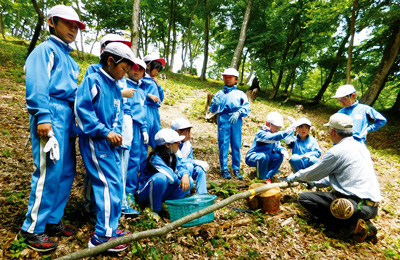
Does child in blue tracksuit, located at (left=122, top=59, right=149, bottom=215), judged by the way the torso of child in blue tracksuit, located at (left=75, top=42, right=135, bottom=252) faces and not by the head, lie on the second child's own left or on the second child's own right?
on the second child's own left

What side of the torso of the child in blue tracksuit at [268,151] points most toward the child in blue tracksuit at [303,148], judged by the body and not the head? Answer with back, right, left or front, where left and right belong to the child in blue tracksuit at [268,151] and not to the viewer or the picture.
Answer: left

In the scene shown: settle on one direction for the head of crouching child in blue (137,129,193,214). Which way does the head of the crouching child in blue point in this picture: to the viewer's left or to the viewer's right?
to the viewer's right

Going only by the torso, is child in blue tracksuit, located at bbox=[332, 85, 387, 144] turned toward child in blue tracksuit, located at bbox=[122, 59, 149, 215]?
yes

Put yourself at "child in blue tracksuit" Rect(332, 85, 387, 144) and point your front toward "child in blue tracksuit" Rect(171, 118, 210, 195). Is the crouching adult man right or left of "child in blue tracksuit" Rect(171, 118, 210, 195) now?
left

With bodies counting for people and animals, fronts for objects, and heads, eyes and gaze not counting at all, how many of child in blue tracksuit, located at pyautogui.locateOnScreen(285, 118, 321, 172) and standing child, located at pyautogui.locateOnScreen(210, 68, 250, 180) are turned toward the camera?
2

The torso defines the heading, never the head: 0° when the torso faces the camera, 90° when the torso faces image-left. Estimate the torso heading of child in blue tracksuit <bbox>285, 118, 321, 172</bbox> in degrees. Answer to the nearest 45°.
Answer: approximately 0°

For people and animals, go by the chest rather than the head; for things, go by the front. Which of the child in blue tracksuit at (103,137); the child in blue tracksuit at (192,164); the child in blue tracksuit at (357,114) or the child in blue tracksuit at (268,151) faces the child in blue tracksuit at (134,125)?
the child in blue tracksuit at (357,114)

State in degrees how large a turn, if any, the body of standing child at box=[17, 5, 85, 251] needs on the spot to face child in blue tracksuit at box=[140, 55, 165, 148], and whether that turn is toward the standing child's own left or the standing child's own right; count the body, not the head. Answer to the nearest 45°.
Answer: approximately 90° to the standing child's own left
